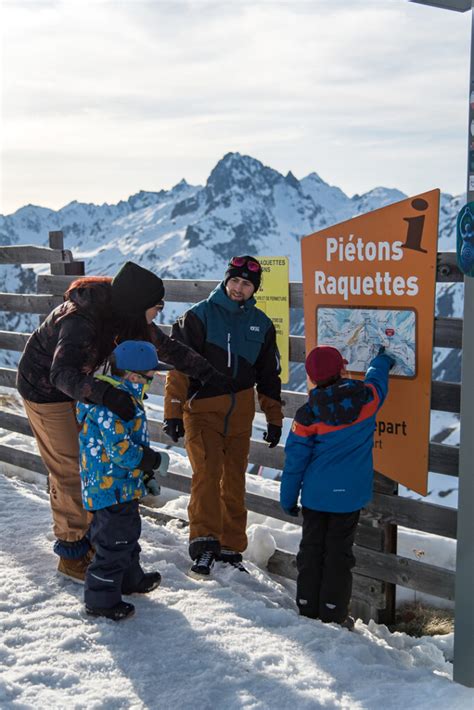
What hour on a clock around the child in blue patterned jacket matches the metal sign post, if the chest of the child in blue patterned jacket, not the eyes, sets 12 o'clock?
The metal sign post is roughly at 1 o'clock from the child in blue patterned jacket.

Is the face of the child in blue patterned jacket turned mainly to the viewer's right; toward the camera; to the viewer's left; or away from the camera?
to the viewer's right

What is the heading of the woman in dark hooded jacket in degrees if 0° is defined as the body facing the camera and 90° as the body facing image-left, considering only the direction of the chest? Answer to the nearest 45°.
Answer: approximately 270°

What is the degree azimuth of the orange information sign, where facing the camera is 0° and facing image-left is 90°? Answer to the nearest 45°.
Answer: approximately 45°

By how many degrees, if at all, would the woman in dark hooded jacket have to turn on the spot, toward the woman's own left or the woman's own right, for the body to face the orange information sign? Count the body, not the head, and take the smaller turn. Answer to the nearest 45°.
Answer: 0° — they already face it

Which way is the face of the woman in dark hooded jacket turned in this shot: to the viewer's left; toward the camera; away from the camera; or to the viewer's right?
to the viewer's right

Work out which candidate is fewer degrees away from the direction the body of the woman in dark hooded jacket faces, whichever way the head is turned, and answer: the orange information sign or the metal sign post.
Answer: the orange information sign

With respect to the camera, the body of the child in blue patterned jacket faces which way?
to the viewer's right

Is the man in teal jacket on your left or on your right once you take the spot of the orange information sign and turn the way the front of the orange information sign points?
on your right

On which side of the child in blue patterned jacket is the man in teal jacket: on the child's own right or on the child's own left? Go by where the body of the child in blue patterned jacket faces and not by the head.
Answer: on the child's own left

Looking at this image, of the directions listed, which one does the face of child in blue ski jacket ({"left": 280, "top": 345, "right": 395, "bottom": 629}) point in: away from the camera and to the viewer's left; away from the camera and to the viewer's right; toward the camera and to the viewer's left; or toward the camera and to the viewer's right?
away from the camera and to the viewer's right

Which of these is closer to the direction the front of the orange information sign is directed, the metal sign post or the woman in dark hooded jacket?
the metal sign post

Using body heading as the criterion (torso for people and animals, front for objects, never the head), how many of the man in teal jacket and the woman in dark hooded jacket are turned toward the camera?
1

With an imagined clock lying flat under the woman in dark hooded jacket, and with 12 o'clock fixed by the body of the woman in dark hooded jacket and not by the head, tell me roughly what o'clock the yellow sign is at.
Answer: The yellow sign is roughly at 11 o'clock from the woman in dark hooded jacket.
